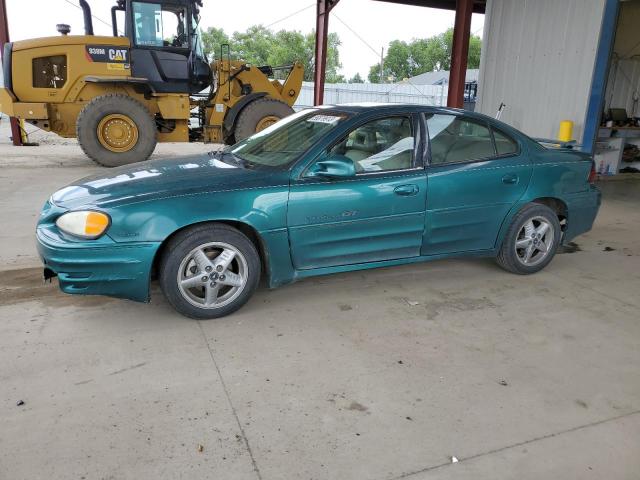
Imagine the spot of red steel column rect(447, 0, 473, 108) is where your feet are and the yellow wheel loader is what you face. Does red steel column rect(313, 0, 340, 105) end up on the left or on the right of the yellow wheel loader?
right

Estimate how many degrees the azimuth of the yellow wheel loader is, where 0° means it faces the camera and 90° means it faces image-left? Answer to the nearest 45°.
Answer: approximately 270°

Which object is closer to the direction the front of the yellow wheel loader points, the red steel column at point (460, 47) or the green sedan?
the red steel column

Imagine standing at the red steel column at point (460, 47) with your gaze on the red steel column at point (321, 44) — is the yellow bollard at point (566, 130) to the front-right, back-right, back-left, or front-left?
back-left

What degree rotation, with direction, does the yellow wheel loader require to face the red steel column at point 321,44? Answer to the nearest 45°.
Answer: approximately 45° to its left

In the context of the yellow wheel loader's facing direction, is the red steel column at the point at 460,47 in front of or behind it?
in front

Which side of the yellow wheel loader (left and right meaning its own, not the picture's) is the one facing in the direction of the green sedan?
right
